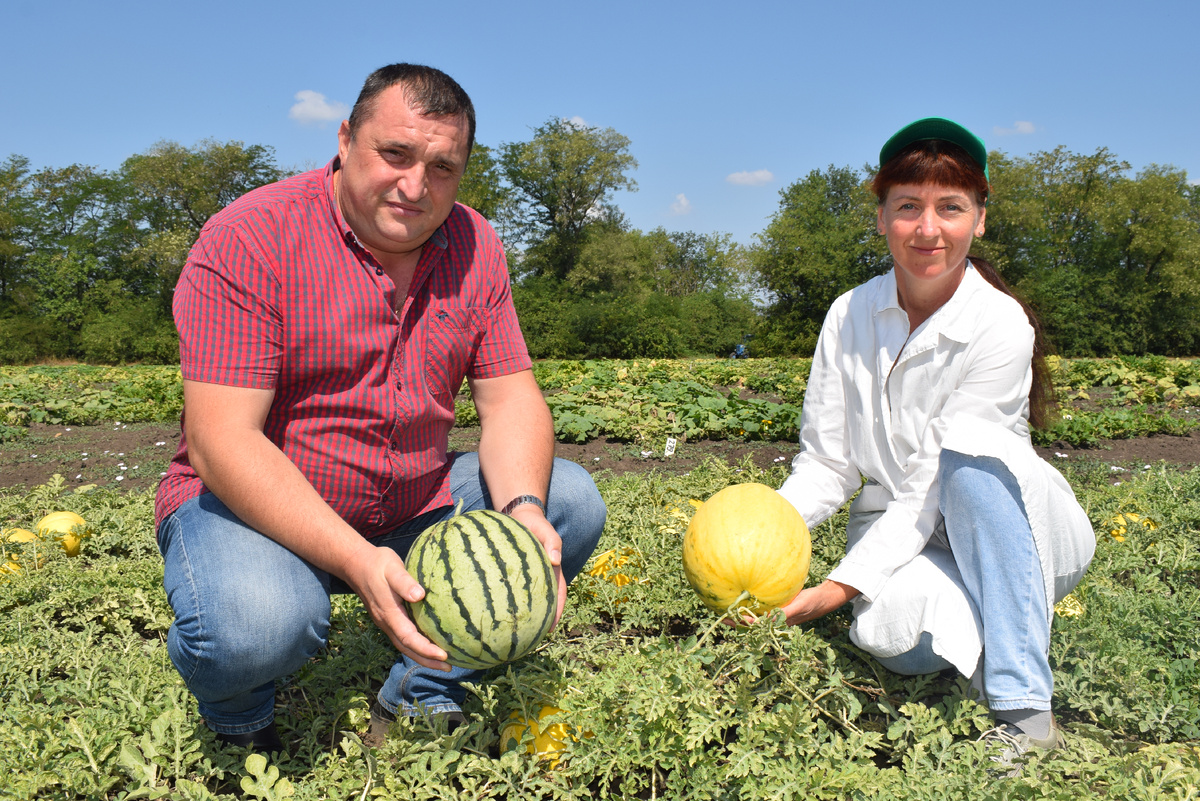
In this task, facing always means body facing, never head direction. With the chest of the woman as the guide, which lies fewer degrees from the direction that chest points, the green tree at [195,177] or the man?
the man

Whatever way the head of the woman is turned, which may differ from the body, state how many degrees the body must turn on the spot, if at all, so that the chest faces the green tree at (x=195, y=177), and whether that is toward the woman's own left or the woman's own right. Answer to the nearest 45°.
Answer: approximately 90° to the woman's own right

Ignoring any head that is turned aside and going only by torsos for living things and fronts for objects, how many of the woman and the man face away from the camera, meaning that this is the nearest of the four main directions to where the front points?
0

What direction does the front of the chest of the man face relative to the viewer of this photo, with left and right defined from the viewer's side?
facing the viewer and to the right of the viewer

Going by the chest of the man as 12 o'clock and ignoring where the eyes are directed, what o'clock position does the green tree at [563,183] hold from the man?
The green tree is roughly at 8 o'clock from the man.

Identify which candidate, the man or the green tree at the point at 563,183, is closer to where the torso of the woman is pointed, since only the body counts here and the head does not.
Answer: the man

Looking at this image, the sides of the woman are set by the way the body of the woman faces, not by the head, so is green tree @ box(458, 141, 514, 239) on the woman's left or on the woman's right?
on the woman's right

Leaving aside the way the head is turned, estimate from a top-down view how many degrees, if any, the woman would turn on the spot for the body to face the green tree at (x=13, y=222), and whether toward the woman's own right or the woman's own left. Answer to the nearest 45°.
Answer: approximately 90° to the woman's own right

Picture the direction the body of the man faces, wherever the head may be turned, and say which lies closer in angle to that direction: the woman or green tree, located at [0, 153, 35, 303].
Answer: the woman

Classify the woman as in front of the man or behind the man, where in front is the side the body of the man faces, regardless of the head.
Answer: in front

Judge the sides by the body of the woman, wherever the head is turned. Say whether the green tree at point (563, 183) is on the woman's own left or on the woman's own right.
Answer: on the woman's own right
